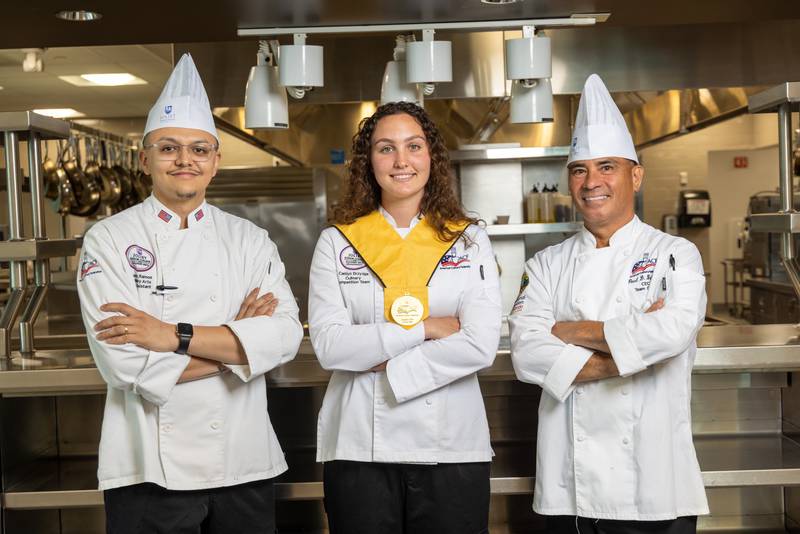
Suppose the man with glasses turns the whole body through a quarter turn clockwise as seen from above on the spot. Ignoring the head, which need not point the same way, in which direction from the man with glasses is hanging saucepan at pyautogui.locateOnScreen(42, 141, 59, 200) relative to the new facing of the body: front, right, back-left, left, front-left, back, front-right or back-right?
right

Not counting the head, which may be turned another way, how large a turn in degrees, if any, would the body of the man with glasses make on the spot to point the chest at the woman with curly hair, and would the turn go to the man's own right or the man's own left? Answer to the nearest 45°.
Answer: approximately 90° to the man's own left

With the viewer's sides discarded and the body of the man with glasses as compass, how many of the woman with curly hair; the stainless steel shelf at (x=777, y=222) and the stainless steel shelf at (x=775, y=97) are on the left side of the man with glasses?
3

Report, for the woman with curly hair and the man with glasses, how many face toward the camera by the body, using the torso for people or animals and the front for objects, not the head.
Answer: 2

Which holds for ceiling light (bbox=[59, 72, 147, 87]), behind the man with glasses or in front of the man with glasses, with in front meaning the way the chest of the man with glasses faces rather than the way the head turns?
behind

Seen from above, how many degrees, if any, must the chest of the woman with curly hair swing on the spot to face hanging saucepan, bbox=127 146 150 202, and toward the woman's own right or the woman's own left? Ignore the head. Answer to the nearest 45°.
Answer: approximately 135° to the woman's own right

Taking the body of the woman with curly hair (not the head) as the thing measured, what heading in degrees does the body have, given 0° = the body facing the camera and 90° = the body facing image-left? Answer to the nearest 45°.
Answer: approximately 0°
